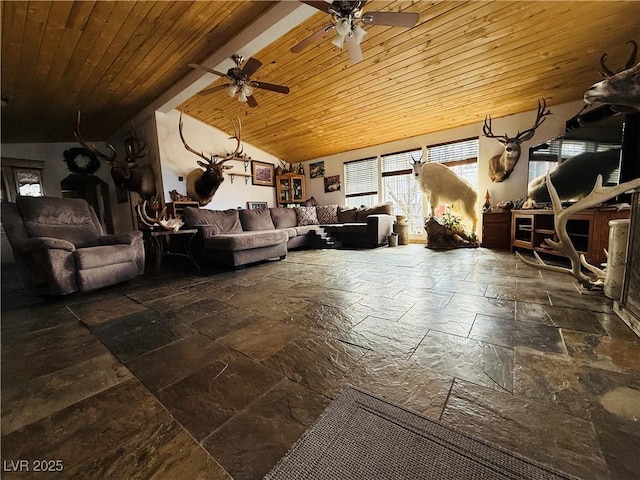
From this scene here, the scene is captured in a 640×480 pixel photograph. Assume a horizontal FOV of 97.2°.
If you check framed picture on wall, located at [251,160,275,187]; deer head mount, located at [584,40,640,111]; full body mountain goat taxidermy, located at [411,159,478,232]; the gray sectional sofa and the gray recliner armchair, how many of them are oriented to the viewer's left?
2

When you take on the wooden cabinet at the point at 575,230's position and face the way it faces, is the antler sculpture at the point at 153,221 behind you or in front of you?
in front

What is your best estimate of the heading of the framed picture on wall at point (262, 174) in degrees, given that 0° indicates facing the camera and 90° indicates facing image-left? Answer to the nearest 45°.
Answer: approximately 315°

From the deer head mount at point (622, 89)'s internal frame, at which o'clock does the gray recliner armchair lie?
The gray recliner armchair is roughly at 11 o'clock from the deer head mount.

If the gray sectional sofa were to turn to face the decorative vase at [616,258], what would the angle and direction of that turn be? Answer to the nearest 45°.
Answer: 0° — it already faces it

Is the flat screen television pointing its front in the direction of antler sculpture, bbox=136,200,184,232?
yes

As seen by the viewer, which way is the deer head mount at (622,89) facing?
to the viewer's left

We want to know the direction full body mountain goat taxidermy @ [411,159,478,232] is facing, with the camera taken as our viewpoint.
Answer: facing to the left of the viewer

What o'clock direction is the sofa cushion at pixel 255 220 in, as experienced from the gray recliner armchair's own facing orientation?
The sofa cushion is roughly at 10 o'clock from the gray recliner armchair.
